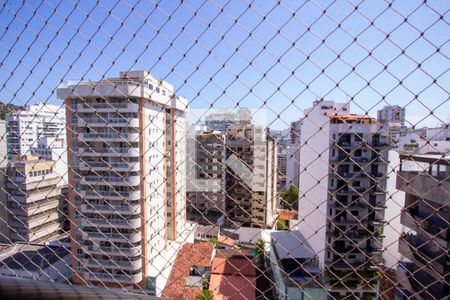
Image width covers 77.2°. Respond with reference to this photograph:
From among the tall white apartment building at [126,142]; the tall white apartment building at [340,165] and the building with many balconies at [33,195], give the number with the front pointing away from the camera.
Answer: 0

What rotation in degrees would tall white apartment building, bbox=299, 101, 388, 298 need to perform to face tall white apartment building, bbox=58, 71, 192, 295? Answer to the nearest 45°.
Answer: approximately 135° to its right

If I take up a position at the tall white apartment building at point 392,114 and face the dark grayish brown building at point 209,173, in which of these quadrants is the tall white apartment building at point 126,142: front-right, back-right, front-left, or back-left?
front-left

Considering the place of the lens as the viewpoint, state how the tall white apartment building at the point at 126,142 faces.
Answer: facing the viewer

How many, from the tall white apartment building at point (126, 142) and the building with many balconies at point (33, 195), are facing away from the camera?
0

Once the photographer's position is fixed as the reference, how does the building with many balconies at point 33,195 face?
facing the viewer and to the right of the viewer
